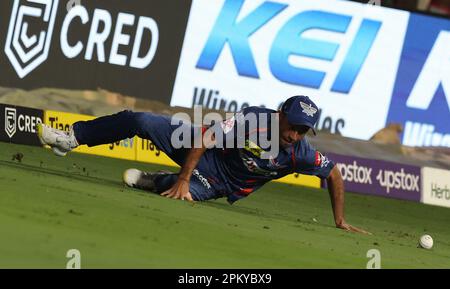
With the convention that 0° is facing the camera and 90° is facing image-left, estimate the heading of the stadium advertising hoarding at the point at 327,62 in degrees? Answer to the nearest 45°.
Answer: approximately 0°

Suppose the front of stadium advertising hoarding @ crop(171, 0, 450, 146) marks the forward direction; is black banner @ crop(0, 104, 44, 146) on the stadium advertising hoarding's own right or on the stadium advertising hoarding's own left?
on the stadium advertising hoarding's own right

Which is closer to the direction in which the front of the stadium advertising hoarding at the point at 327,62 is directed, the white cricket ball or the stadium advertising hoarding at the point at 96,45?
the white cricket ball

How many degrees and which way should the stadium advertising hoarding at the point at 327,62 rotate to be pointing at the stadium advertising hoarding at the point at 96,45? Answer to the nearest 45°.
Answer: approximately 90° to its right
